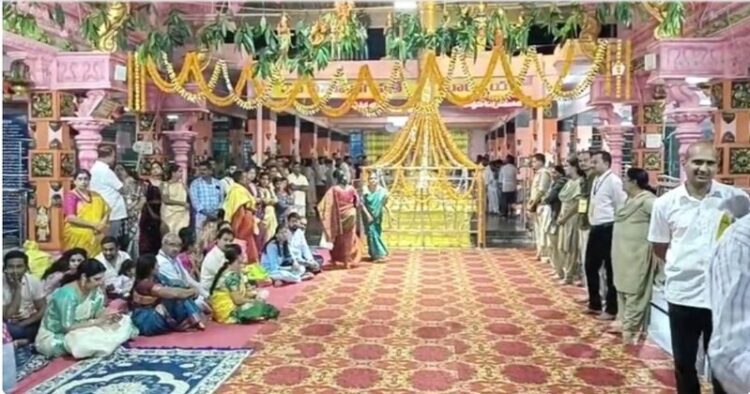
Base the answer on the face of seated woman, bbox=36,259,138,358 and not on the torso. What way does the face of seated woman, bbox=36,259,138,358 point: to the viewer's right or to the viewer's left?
to the viewer's right

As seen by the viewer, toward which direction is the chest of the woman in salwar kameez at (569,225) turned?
to the viewer's left

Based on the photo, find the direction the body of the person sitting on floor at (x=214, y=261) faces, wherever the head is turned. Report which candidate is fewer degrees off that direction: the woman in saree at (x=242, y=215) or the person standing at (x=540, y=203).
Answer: the person standing

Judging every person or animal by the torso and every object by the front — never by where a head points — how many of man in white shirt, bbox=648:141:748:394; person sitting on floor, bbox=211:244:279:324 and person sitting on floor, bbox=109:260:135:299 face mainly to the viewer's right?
2

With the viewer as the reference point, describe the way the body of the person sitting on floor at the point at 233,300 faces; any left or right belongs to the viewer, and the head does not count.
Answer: facing to the right of the viewer

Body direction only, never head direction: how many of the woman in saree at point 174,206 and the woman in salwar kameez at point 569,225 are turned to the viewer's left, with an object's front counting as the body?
1

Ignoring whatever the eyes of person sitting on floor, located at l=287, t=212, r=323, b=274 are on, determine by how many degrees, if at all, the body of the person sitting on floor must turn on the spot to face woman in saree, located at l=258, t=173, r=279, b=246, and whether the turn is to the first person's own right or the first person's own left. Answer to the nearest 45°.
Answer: approximately 180°
